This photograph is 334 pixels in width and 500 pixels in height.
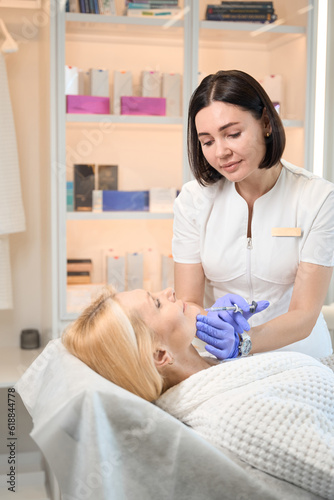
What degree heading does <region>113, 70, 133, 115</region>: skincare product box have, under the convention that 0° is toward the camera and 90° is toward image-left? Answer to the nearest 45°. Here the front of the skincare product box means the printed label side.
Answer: approximately 0°

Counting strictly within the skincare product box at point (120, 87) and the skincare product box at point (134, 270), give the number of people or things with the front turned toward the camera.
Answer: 2
